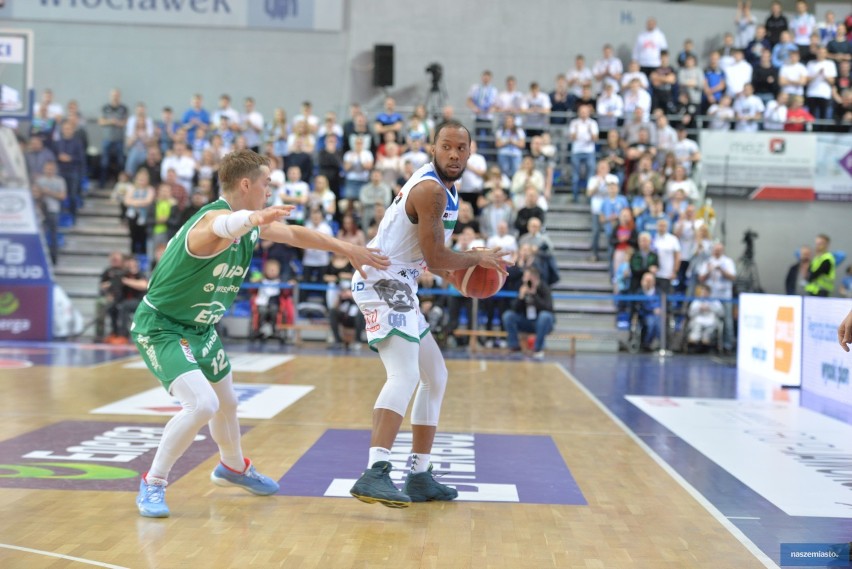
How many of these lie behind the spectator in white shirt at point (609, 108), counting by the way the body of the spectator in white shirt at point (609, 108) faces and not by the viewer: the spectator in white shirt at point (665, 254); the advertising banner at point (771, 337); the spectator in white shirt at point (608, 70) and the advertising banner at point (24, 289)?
1

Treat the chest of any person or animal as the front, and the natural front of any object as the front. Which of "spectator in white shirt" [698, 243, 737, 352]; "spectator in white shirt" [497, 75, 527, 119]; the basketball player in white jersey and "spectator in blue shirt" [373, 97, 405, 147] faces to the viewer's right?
the basketball player in white jersey

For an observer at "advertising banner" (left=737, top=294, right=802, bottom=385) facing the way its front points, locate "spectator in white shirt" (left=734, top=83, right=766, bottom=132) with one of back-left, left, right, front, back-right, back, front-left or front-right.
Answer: back-right

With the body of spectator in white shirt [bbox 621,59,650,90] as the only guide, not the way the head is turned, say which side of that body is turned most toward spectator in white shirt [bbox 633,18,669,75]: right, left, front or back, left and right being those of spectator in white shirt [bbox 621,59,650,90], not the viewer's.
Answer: back

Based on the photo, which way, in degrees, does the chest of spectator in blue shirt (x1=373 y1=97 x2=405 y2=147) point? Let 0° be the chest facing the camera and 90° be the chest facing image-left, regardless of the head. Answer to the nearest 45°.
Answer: approximately 0°

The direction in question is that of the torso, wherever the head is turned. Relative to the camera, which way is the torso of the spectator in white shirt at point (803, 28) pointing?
toward the camera

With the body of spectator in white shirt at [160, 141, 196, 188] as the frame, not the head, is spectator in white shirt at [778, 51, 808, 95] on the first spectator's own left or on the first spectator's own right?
on the first spectator's own left

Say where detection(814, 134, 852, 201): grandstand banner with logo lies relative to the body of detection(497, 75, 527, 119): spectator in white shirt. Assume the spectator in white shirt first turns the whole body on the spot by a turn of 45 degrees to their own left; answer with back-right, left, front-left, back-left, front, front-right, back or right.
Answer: front-left

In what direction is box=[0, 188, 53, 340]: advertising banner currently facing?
toward the camera

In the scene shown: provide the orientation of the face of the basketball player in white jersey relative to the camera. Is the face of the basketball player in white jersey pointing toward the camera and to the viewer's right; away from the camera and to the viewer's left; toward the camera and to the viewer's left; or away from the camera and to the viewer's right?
toward the camera and to the viewer's right

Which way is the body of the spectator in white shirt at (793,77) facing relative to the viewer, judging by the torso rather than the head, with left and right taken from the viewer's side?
facing the viewer

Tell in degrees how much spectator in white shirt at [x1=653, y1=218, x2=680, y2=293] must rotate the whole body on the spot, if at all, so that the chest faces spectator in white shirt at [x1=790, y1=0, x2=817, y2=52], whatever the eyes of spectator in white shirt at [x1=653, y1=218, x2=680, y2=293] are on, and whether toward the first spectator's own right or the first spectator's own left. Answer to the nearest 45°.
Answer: approximately 180°
